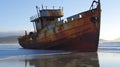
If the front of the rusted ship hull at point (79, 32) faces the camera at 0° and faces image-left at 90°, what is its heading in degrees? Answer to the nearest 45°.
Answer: approximately 315°
